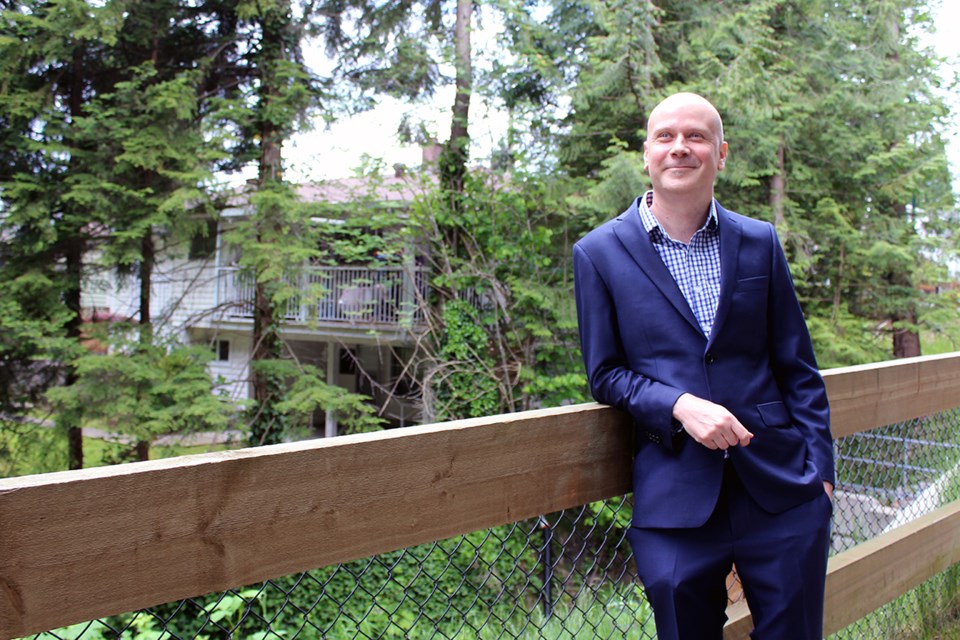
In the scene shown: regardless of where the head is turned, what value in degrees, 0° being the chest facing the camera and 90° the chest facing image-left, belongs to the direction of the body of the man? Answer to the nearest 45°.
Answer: approximately 0°

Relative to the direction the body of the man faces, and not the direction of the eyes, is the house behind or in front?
behind
